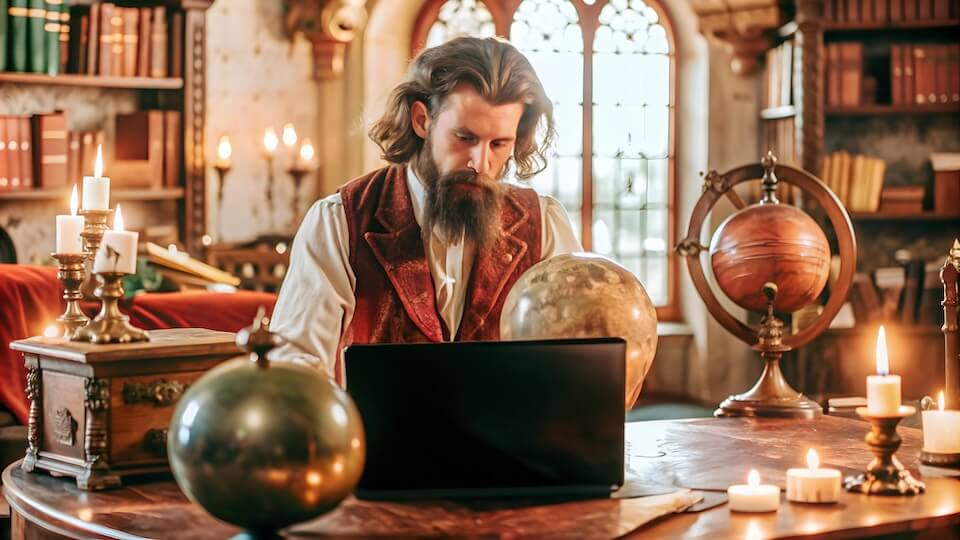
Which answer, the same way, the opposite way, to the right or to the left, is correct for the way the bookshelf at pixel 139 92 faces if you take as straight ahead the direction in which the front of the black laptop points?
the opposite way

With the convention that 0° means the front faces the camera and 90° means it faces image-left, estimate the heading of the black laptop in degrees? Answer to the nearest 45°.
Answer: approximately 180°

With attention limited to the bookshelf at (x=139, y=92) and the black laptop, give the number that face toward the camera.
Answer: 1

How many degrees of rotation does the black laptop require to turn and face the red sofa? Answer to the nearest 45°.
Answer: approximately 45° to its left

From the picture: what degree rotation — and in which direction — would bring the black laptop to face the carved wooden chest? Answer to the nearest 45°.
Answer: approximately 90° to its left

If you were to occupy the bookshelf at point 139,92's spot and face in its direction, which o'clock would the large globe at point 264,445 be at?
The large globe is roughly at 12 o'clock from the bookshelf.

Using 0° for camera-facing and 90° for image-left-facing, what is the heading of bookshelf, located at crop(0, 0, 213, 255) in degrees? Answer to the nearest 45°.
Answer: approximately 0°

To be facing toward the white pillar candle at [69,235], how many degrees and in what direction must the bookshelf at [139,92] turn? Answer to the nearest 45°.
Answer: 0° — it already faces it
